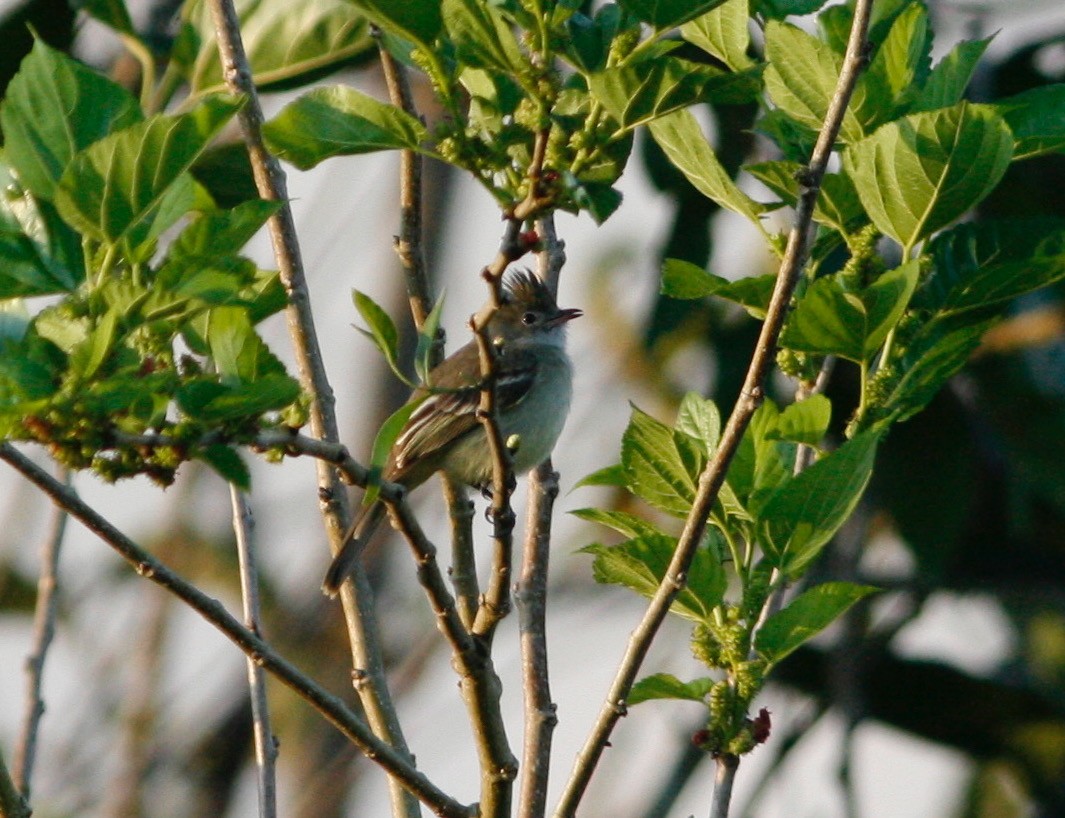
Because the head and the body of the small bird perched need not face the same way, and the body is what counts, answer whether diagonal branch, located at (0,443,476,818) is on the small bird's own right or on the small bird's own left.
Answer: on the small bird's own right

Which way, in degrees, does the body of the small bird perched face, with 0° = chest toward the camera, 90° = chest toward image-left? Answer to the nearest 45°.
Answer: approximately 270°

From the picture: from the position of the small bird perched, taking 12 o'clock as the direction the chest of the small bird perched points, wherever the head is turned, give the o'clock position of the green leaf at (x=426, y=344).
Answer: The green leaf is roughly at 5 o'clock from the small bird perched.

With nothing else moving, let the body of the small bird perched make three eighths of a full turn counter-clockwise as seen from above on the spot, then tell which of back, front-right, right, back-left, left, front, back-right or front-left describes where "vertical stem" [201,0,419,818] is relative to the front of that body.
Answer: front-left

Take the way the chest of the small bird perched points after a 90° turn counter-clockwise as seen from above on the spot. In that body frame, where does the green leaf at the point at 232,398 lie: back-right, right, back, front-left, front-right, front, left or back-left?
left

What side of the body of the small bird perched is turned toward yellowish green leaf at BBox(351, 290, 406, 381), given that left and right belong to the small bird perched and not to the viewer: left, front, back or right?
back
